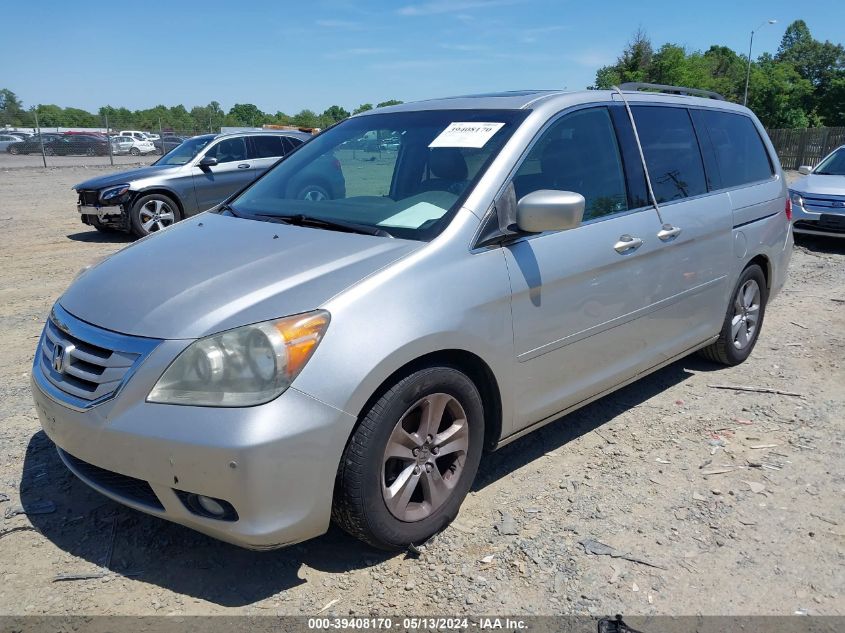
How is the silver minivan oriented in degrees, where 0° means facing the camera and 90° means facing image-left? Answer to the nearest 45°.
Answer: approximately 45°

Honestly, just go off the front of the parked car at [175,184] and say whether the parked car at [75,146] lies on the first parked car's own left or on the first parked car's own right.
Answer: on the first parked car's own right

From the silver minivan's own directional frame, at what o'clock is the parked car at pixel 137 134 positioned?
The parked car is roughly at 4 o'clock from the silver minivan.

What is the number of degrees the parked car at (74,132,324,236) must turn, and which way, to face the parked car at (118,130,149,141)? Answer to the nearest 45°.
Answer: approximately 135° to its right

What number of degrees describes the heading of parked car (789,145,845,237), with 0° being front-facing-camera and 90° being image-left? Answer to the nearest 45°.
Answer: approximately 45°
